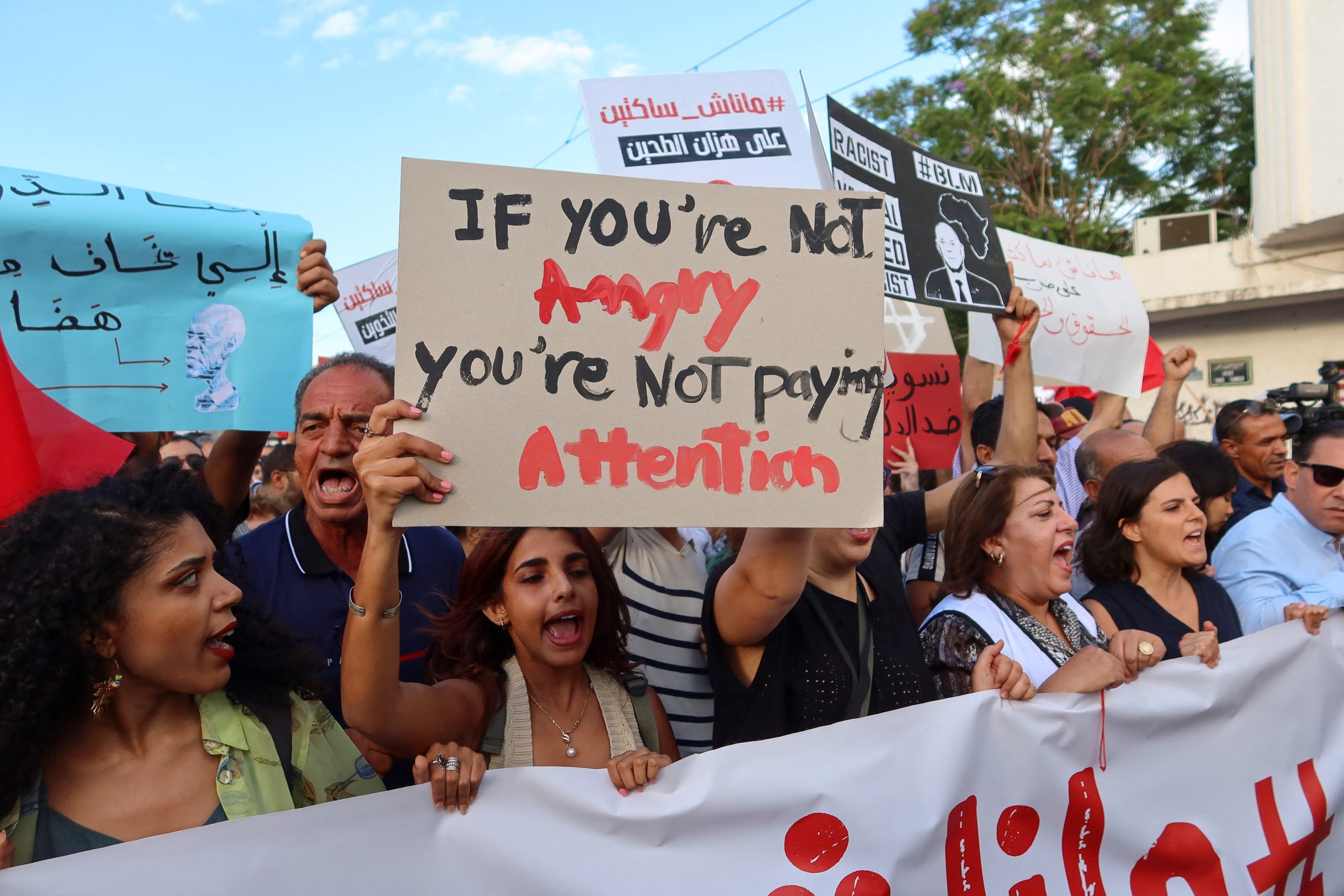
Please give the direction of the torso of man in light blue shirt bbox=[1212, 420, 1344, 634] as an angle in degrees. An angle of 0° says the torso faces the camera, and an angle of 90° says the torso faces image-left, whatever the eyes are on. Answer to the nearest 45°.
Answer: approximately 315°

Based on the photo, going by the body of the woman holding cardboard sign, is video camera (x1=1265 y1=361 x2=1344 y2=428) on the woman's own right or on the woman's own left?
on the woman's own left

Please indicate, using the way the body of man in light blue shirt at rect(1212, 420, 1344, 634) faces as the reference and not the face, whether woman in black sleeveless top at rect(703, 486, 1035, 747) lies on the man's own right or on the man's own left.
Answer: on the man's own right

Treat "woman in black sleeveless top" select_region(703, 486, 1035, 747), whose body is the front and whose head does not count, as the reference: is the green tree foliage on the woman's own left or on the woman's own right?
on the woman's own left

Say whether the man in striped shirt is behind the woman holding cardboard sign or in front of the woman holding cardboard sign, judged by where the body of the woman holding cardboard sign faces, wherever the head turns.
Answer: behind

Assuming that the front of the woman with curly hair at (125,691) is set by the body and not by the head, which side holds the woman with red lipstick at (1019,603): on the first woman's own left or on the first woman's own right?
on the first woman's own left

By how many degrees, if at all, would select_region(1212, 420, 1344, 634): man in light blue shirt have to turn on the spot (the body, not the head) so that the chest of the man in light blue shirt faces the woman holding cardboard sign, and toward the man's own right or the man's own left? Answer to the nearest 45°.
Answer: approximately 90° to the man's own right

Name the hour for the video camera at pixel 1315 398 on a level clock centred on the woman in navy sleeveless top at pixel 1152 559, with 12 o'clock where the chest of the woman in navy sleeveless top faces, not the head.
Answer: The video camera is roughly at 8 o'clock from the woman in navy sleeveless top.
